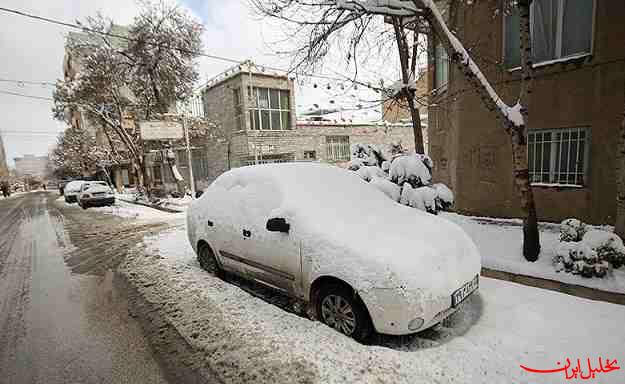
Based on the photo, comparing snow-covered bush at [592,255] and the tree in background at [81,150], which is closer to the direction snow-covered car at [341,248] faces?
the snow-covered bush

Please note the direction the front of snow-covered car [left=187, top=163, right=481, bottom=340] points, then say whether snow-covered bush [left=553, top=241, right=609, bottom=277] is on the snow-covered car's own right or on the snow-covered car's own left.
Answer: on the snow-covered car's own left

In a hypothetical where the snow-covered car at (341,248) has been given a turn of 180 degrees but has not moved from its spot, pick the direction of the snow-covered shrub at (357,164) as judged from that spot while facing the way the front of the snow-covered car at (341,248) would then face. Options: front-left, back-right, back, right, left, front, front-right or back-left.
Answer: front-right

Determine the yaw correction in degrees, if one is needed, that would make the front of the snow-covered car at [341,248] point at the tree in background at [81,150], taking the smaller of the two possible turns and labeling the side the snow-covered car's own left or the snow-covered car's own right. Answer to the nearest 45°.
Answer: approximately 180°

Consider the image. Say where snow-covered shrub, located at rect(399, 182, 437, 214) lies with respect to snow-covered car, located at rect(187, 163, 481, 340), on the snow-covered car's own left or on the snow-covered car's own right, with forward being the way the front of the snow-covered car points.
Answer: on the snow-covered car's own left

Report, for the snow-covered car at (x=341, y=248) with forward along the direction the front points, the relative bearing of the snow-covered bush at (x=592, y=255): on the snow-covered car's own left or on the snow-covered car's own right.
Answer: on the snow-covered car's own left

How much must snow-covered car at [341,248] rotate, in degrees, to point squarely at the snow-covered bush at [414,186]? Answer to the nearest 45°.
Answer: approximately 90° to its left

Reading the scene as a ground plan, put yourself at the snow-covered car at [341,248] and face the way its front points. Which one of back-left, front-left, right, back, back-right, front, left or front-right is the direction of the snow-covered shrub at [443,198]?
left

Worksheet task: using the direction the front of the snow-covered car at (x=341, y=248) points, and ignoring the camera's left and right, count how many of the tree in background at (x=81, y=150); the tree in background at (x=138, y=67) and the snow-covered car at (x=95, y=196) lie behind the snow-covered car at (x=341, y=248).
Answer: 3

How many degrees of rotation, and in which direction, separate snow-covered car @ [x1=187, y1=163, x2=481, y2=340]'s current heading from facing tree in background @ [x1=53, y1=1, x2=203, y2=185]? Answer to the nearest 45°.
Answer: approximately 180°

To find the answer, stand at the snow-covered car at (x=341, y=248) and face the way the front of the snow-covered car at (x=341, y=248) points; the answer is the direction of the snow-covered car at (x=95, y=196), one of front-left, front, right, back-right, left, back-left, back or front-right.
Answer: back

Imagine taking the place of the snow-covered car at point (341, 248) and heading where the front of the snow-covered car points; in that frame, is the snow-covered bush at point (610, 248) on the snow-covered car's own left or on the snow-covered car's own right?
on the snow-covered car's own left

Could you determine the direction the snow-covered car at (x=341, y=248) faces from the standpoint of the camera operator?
facing the viewer and to the right of the viewer

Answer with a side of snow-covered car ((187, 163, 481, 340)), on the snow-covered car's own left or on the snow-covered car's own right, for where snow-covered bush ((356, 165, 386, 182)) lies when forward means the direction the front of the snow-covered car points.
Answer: on the snow-covered car's own left
